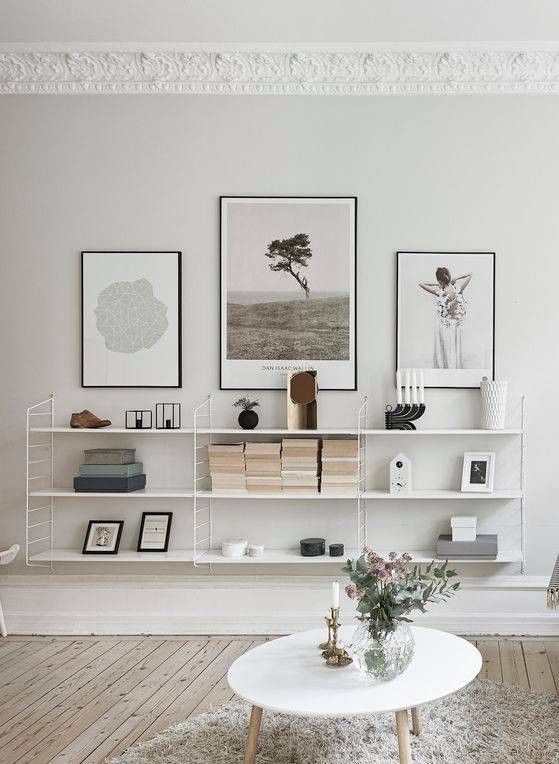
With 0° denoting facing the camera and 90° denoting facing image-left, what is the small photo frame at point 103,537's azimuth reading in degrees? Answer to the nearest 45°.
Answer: approximately 0°

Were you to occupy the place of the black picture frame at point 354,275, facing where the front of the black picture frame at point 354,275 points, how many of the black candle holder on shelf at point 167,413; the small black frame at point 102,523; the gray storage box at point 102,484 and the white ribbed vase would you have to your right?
3

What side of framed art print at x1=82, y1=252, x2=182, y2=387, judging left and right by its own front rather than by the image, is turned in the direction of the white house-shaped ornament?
left

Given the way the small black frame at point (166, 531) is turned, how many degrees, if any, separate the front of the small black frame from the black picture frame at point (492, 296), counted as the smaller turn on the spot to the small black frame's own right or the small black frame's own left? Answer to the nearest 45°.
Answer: approximately 90° to the small black frame's own left
